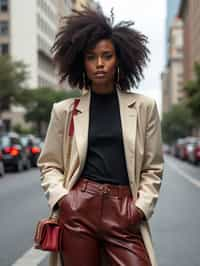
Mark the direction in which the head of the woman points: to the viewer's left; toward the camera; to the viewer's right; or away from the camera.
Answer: toward the camera

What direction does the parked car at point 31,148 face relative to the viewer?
away from the camera

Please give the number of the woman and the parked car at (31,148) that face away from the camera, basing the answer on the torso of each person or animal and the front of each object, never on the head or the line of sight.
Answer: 1

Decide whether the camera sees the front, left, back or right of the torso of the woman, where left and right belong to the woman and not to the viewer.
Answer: front

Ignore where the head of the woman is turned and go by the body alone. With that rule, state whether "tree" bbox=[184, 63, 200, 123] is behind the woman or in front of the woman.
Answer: behind

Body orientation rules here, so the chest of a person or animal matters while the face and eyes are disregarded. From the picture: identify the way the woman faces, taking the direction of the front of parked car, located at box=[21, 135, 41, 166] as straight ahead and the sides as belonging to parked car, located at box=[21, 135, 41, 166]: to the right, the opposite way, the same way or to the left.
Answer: the opposite way

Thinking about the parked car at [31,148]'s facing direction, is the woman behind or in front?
behind
